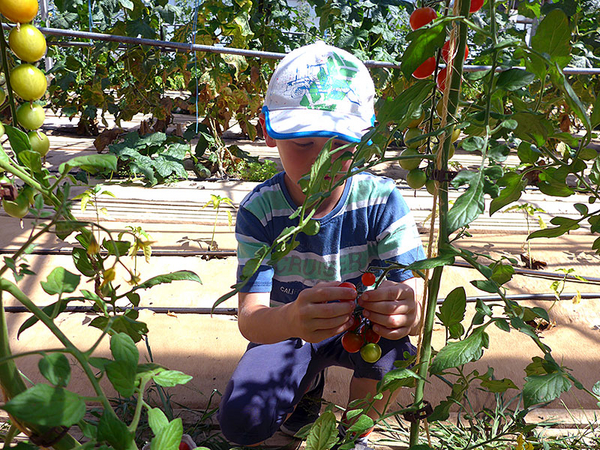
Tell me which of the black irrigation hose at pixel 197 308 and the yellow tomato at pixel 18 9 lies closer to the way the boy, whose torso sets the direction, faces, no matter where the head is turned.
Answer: the yellow tomato

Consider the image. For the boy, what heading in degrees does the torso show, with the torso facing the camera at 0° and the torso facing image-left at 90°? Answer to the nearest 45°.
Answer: approximately 0°
